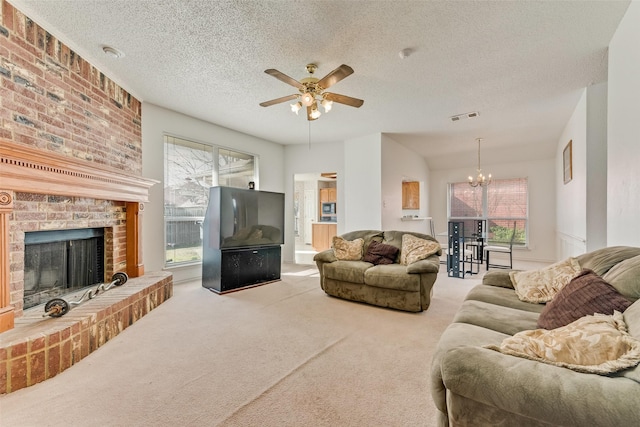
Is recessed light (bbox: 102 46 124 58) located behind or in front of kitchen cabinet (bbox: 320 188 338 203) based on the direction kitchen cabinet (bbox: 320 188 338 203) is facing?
in front

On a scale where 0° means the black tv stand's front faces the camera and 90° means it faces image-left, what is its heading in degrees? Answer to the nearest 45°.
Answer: approximately 315°

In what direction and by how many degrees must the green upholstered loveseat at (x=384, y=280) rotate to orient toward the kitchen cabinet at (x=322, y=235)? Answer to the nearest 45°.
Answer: approximately 135° to its right

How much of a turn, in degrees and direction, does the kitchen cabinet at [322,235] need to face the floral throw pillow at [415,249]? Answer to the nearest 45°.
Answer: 0° — it already faces it

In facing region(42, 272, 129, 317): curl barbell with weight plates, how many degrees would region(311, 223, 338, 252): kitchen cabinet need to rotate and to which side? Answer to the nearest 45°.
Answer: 0° — it already faces it

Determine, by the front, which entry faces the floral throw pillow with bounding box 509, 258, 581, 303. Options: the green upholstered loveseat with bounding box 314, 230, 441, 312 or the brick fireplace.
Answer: the brick fireplace

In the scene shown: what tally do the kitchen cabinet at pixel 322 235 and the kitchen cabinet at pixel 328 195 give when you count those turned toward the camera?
2

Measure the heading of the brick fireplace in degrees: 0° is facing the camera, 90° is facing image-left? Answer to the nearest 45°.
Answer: approximately 315°

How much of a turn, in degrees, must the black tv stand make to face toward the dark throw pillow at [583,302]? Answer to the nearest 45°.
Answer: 0° — it already faces it

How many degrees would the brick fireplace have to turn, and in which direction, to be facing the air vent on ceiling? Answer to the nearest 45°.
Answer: approximately 45° to its left

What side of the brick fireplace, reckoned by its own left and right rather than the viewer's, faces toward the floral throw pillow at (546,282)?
front

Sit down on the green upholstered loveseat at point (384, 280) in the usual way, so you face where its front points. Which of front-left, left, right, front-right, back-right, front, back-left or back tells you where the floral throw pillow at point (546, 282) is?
left

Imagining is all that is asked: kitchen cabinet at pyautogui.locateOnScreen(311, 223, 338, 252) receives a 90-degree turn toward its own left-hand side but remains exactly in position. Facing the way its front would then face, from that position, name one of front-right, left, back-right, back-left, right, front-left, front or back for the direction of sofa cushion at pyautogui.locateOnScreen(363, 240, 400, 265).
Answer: right

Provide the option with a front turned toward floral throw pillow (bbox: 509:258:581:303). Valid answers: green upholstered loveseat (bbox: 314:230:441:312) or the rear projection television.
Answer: the rear projection television

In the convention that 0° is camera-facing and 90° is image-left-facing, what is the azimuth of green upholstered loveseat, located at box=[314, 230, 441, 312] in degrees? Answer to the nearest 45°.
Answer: approximately 45°

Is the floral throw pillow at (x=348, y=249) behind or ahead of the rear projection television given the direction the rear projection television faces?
ahead

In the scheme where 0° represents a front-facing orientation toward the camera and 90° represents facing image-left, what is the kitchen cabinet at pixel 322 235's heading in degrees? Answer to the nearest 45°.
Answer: approximately 0°

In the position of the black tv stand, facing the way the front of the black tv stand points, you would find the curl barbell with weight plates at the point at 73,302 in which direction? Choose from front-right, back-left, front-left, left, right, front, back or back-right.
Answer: right
